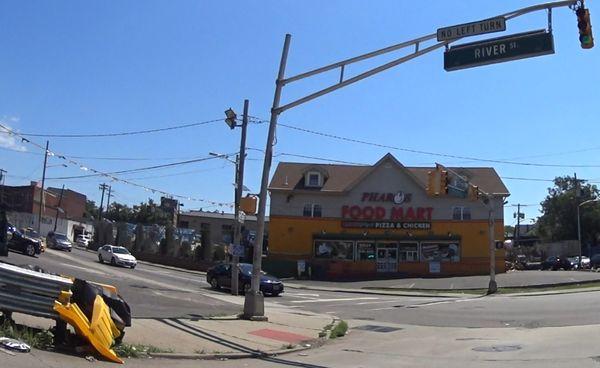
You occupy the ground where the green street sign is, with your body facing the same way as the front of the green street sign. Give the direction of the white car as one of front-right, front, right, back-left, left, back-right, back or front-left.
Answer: back-right

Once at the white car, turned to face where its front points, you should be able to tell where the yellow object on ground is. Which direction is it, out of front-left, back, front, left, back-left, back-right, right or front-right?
front-right

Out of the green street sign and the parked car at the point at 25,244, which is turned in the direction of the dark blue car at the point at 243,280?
the parked car at the point at 25,244

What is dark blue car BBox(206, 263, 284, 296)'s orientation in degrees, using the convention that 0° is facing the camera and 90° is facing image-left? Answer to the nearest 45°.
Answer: approximately 315°

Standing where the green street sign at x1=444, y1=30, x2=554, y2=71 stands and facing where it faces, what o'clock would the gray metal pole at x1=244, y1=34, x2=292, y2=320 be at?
The gray metal pole is roughly at 4 o'clock from the green street sign.
